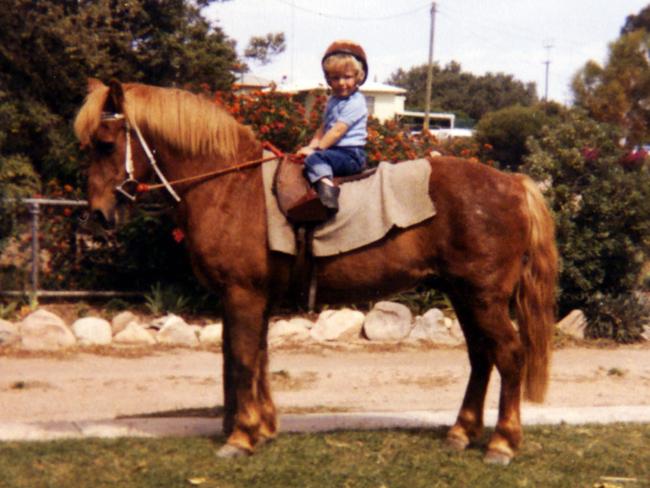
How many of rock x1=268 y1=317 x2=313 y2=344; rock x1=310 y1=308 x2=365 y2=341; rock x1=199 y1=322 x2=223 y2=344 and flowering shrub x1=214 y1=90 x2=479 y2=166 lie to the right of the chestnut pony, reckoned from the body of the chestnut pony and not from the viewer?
4

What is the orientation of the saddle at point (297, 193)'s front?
to the viewer's left

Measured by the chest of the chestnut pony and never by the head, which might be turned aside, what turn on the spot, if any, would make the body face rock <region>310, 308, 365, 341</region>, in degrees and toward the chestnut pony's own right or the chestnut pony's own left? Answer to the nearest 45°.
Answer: approximately 90° to the chestnut pony's own right

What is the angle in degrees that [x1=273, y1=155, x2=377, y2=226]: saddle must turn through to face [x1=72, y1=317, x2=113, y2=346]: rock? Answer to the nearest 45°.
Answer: approximately 45° to its right

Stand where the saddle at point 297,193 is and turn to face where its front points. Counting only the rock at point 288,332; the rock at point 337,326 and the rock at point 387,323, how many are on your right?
3

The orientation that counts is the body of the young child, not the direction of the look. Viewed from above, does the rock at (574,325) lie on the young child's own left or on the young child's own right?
on the young child's own right

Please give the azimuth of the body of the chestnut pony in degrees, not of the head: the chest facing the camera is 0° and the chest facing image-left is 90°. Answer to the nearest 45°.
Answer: approximately 90°

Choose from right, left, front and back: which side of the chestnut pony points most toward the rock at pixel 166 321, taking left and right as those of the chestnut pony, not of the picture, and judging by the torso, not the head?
right

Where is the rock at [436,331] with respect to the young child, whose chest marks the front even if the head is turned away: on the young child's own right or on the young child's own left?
on the young child's own right

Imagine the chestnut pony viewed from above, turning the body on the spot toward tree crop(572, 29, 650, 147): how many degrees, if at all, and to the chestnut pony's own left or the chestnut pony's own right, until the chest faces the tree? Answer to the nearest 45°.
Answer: approximately 135° to the chestnut pony's own right

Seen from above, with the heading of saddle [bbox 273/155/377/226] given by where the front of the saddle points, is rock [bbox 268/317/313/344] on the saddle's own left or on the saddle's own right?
on the saddle's own right

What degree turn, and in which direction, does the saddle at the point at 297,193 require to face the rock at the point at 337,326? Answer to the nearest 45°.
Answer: approximately 90° to its right

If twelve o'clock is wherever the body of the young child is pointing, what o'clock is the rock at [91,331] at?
The rock is roughly at 2 o'clock from the young child.

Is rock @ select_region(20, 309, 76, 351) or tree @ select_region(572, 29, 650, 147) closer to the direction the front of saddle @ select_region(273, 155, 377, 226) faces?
the rock

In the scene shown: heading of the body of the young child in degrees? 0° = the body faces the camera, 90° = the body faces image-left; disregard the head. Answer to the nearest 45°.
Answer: approximately 90°

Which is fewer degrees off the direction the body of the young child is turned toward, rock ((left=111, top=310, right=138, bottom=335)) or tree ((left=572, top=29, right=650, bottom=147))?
the rock
